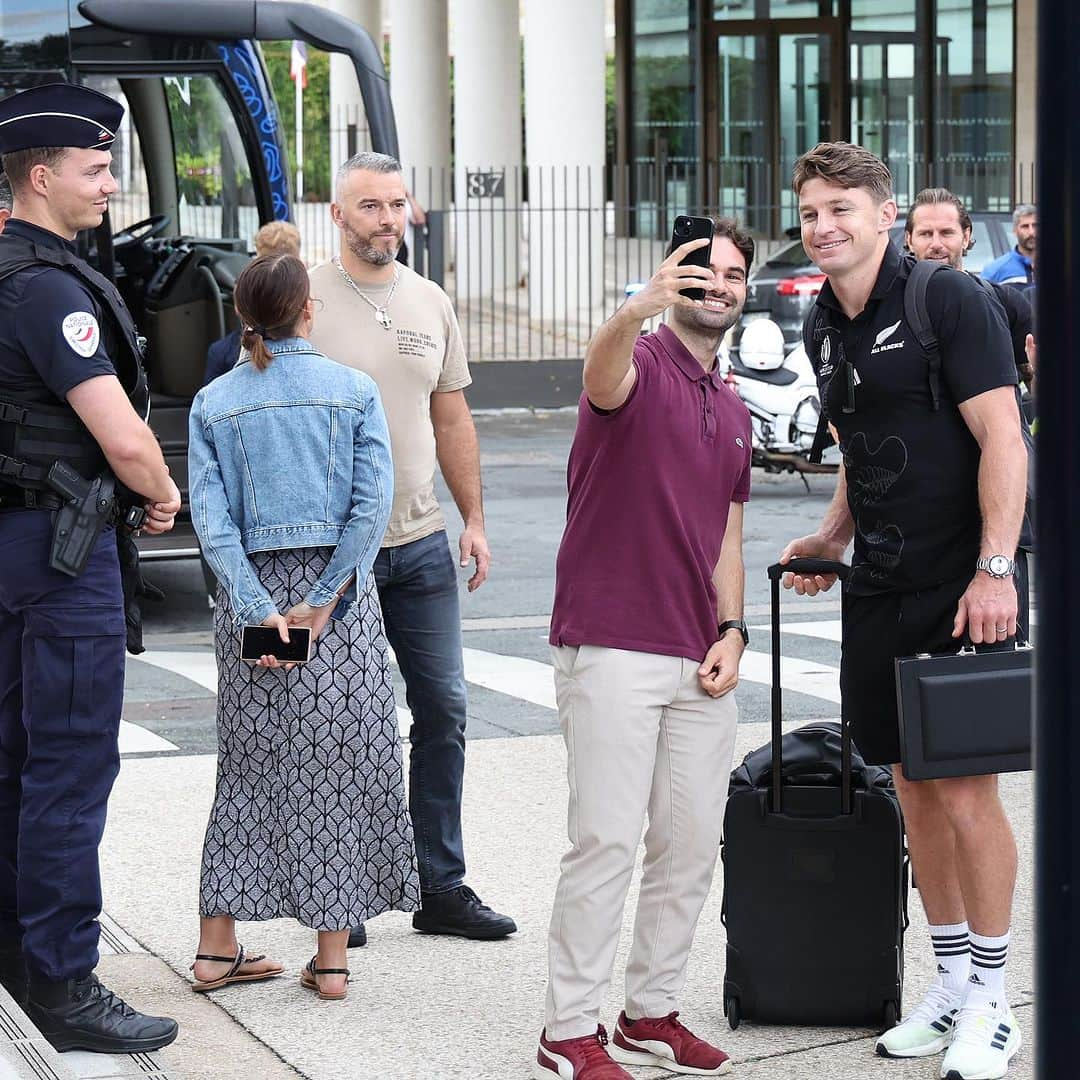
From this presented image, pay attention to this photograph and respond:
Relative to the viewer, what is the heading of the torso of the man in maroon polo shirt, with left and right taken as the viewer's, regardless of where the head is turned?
facing the viewer and to the right of the viewer

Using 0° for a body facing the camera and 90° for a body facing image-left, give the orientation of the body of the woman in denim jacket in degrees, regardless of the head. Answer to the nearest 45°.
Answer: approximately 180°

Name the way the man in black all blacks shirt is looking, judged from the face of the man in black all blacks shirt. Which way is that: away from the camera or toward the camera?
toward the camera

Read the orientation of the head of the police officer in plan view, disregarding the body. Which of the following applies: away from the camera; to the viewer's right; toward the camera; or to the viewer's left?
to the viewer's right

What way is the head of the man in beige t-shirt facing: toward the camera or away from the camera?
toward the camera

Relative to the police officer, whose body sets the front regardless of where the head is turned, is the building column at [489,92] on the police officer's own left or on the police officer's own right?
on the police officer's own left

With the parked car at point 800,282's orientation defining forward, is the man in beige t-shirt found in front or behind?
behind

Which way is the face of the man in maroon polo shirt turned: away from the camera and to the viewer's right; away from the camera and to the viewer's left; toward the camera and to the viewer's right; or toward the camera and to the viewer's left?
toward the camera and to the viewer's left

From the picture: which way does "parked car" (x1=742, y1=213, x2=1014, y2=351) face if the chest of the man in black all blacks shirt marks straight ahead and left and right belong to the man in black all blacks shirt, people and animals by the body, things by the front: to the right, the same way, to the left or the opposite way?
the opposite way

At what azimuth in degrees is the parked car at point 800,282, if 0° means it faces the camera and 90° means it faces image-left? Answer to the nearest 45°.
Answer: approximately 225°
